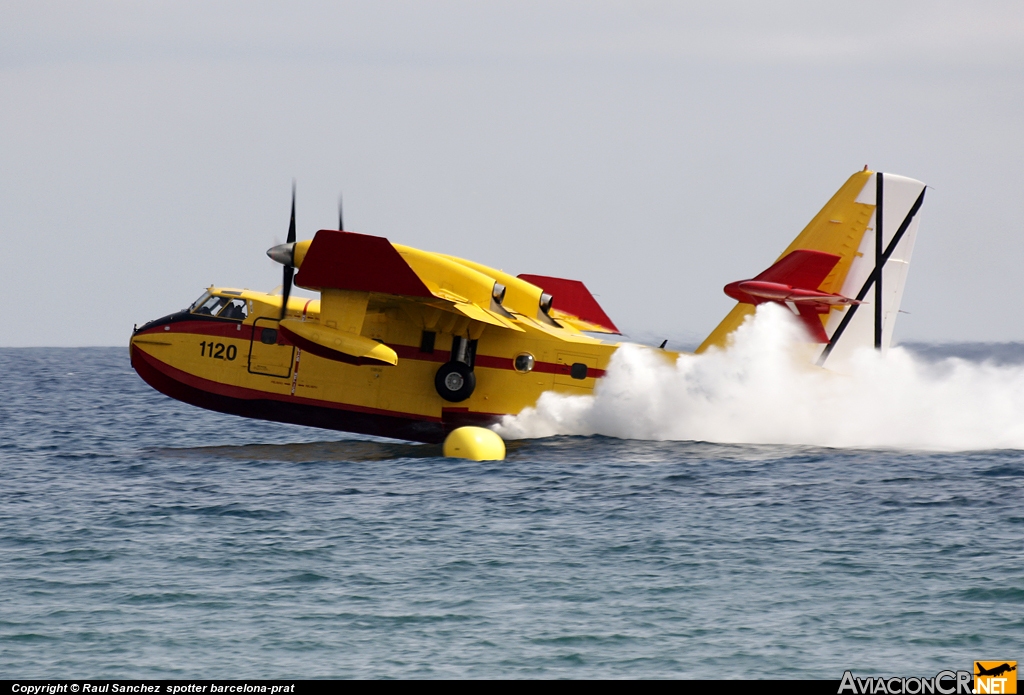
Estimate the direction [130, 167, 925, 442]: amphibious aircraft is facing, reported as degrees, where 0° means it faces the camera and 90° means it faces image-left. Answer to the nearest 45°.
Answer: approximately 90°
